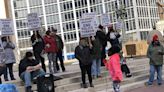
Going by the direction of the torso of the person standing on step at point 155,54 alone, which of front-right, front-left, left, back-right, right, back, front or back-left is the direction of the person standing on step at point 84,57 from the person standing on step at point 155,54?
front-right

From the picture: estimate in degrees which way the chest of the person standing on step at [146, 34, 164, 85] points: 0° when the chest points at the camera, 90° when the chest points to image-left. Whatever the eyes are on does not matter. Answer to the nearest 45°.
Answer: approximately 0°

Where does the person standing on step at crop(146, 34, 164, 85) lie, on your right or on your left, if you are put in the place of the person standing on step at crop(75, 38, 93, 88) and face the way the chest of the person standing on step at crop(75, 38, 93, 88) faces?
on your left

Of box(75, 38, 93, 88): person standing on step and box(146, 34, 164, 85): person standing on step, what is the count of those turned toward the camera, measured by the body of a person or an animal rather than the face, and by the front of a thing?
2

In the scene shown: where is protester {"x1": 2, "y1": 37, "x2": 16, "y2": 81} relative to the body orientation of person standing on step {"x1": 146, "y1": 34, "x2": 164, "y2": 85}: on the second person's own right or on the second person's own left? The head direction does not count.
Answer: on the second person's own right

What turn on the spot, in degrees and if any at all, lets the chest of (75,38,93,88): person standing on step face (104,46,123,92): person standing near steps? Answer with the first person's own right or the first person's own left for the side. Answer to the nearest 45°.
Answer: approximately 45° to the first person's own left

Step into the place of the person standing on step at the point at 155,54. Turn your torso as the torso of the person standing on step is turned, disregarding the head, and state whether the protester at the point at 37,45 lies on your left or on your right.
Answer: on your right
